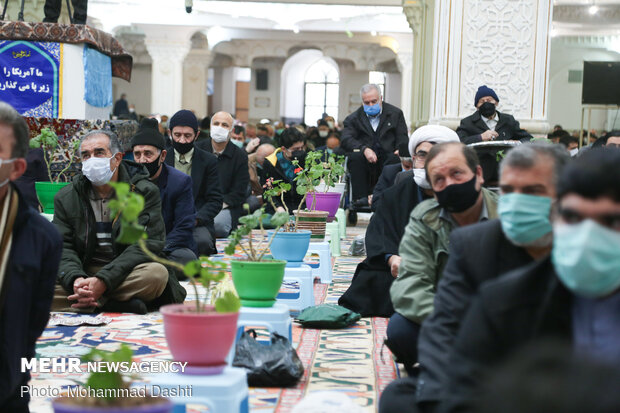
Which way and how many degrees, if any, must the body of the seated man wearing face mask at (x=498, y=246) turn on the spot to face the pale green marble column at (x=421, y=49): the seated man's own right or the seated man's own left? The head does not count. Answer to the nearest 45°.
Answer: approximately 135° to the seated man's own right

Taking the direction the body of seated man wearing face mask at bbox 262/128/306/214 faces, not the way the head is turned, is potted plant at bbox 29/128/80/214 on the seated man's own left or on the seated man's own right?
on the seated man's own right

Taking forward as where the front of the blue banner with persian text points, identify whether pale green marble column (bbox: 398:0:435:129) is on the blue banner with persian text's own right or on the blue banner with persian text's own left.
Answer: on the blue banner with persian text's own left

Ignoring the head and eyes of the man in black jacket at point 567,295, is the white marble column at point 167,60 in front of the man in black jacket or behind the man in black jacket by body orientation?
behind

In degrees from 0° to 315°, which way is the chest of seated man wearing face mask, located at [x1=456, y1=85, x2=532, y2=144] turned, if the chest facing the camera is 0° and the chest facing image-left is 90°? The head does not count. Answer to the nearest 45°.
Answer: approximately 0°

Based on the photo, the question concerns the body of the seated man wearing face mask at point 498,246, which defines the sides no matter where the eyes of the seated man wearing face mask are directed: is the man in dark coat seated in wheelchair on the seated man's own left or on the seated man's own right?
on the seated man's own right
